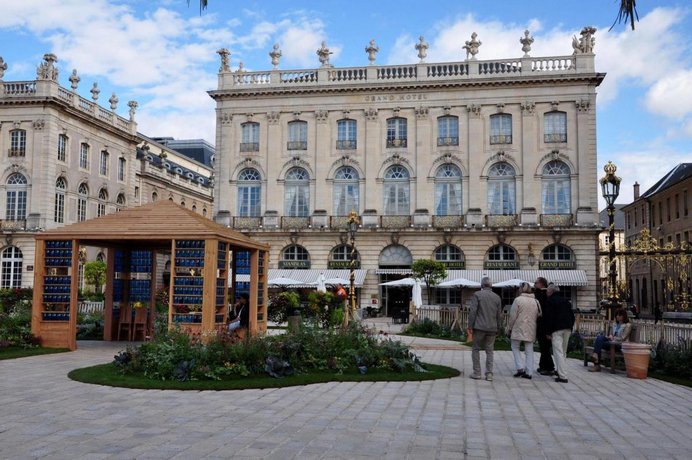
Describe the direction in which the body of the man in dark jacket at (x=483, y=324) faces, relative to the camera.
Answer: away from the camera

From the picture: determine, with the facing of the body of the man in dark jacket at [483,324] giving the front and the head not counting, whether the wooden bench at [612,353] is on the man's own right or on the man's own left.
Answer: on the man's own right

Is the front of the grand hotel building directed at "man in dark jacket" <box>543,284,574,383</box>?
yes

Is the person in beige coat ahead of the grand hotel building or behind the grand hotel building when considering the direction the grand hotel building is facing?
ahead

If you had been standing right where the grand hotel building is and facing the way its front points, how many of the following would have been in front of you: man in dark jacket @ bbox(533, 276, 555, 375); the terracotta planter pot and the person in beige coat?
3

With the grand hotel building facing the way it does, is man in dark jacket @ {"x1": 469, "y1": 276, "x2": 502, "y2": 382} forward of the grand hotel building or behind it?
forward

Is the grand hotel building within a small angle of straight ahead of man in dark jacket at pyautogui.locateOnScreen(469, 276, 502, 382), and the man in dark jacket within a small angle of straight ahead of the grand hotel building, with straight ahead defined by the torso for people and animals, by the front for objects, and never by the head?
yes

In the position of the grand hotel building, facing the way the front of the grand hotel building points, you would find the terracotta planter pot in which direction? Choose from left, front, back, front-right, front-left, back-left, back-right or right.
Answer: front

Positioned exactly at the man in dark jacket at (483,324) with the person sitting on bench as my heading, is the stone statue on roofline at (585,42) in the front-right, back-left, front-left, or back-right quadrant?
front-left

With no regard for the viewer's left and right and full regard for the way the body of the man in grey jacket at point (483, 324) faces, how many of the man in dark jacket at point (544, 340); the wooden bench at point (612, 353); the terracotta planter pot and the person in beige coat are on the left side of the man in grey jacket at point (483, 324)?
0

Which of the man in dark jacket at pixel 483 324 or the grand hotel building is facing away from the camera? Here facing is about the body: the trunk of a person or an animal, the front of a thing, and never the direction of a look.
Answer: the man in dark jacket

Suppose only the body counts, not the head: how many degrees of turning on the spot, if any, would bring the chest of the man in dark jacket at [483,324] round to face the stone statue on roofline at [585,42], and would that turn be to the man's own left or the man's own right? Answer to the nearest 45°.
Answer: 0° — they already face it

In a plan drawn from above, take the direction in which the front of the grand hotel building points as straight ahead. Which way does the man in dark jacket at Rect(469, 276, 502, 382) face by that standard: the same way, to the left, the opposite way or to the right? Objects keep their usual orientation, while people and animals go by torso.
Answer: the opposite way

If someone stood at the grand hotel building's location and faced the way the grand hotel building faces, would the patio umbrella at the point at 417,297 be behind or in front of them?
in front

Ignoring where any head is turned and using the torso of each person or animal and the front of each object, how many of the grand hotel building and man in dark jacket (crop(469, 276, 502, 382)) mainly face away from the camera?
1

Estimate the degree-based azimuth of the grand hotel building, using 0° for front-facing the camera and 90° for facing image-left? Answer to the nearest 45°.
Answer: approximately 0°

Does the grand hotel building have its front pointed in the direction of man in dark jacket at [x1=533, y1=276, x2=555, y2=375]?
yes

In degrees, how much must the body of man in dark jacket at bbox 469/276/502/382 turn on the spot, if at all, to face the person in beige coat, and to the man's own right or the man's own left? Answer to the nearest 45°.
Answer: approximately 45° to the man's own right
